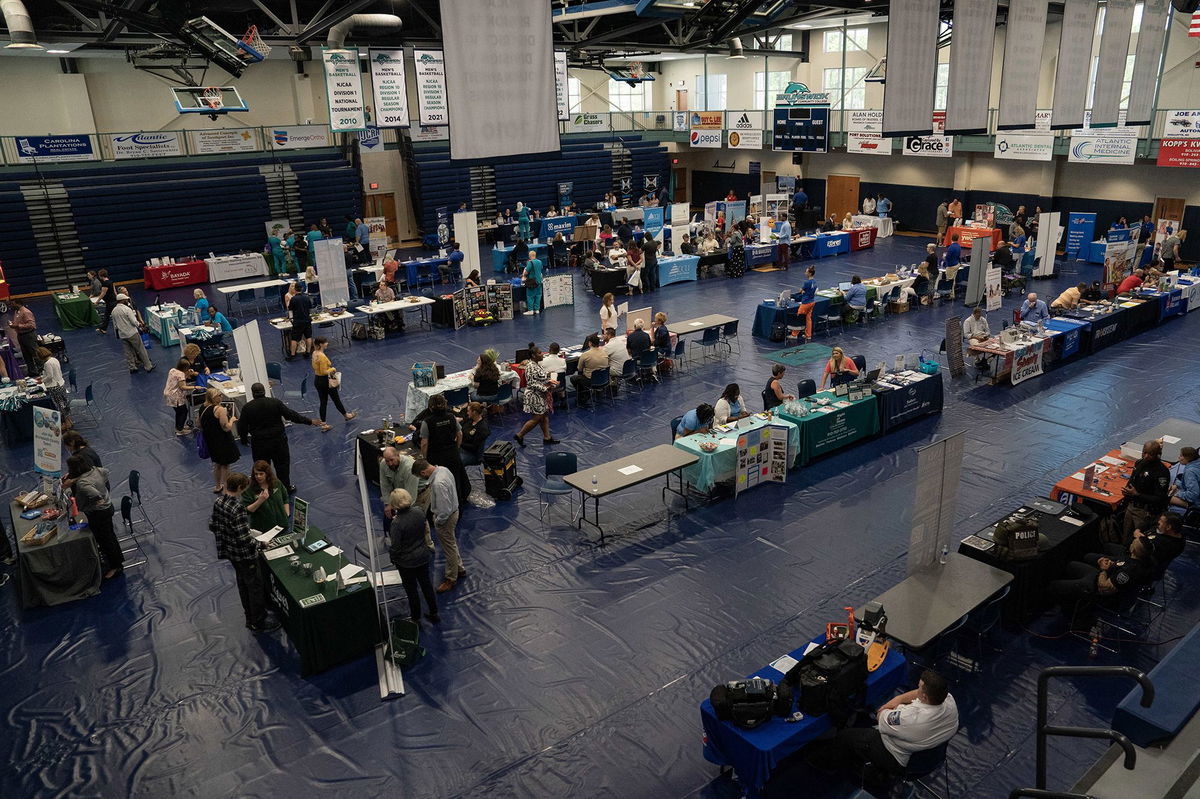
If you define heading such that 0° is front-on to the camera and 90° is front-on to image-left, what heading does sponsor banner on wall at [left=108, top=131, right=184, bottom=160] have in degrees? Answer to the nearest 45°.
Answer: approximately 0°

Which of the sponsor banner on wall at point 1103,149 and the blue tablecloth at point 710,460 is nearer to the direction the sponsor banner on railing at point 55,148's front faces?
the blue tablecloth

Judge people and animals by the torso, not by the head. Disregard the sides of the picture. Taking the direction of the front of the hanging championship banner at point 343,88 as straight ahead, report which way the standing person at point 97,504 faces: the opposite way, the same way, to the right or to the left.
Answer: to the right

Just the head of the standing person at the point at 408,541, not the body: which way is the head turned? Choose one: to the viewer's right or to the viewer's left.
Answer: to the viewer's left

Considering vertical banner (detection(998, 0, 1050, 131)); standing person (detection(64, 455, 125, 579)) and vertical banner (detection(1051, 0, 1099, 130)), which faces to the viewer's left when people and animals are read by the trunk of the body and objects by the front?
the standing person

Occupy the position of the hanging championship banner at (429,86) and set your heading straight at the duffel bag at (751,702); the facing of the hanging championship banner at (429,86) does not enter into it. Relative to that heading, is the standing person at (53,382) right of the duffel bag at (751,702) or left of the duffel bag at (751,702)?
right

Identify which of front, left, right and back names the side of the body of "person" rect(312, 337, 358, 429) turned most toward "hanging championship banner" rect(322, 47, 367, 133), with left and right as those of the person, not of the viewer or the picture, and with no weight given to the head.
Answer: left

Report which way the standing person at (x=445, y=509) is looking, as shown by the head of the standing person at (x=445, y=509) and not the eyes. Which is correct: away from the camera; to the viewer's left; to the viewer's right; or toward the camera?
to the viewer's left

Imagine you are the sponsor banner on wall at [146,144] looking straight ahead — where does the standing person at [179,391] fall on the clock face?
The standing person is roughly at 12 o'clock from the sponsor banner on wall.

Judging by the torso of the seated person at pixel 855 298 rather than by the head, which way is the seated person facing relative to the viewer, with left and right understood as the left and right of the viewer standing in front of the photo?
facing away from the viewer and to the left of the viewer
